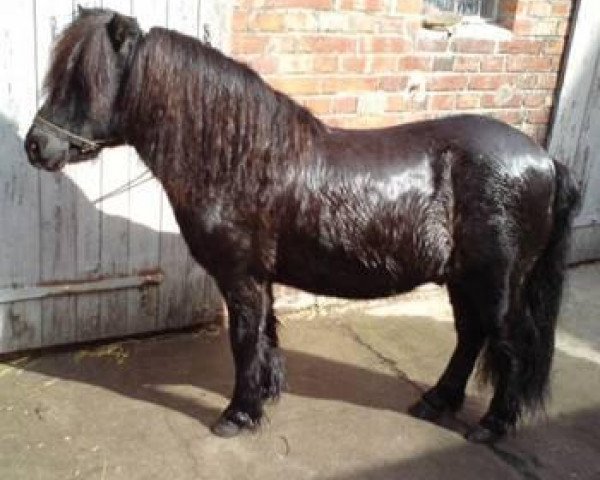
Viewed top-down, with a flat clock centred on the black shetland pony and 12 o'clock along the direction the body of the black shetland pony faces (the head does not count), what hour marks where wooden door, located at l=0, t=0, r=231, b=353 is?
The wooden door is roughly at 1 o'clock from the black shetland pony.

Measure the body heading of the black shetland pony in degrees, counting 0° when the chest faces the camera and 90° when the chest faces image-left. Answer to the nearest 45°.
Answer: approximately 90°

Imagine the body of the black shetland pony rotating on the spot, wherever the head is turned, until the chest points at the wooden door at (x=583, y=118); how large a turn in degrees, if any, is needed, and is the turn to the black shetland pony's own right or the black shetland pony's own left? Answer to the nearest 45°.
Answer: approximately 135° to the black shetland pony's own right
